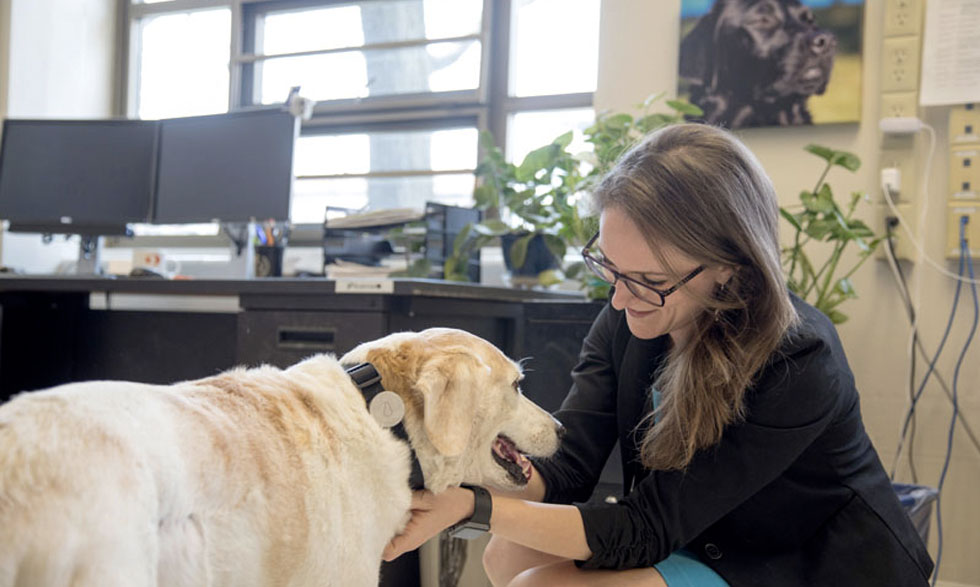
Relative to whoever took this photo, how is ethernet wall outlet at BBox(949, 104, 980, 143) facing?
facing the viewer

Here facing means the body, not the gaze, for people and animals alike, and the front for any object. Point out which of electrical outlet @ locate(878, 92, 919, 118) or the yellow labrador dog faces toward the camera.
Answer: the electrical outlet

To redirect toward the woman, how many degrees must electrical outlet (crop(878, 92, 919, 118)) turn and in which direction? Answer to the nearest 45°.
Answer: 0° — it already faces them

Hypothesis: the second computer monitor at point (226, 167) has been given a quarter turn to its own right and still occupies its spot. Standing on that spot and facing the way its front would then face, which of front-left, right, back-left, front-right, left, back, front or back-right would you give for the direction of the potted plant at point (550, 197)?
back

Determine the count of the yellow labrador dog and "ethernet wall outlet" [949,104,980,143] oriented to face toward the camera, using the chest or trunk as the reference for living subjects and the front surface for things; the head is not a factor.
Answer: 1

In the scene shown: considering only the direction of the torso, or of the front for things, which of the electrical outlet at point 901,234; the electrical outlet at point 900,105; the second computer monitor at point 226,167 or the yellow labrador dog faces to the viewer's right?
the yellow labrador dog

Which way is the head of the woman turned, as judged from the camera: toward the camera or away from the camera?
toward the camera

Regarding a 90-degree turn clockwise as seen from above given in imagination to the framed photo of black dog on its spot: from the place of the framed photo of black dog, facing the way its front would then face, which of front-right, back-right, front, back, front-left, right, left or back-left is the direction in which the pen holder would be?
front

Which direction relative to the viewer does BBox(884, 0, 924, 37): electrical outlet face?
toward the camera

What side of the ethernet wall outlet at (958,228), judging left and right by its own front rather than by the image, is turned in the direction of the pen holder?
right

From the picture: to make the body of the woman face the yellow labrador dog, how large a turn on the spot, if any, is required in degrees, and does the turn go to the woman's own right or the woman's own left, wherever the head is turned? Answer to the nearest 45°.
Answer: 0° — they already face it

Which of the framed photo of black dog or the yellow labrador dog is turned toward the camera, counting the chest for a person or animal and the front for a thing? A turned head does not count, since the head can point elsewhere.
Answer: the framed photo of black dog

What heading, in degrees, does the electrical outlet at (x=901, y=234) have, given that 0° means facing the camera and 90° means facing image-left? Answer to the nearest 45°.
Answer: approximately 0°

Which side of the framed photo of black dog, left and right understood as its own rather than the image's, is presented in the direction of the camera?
front
